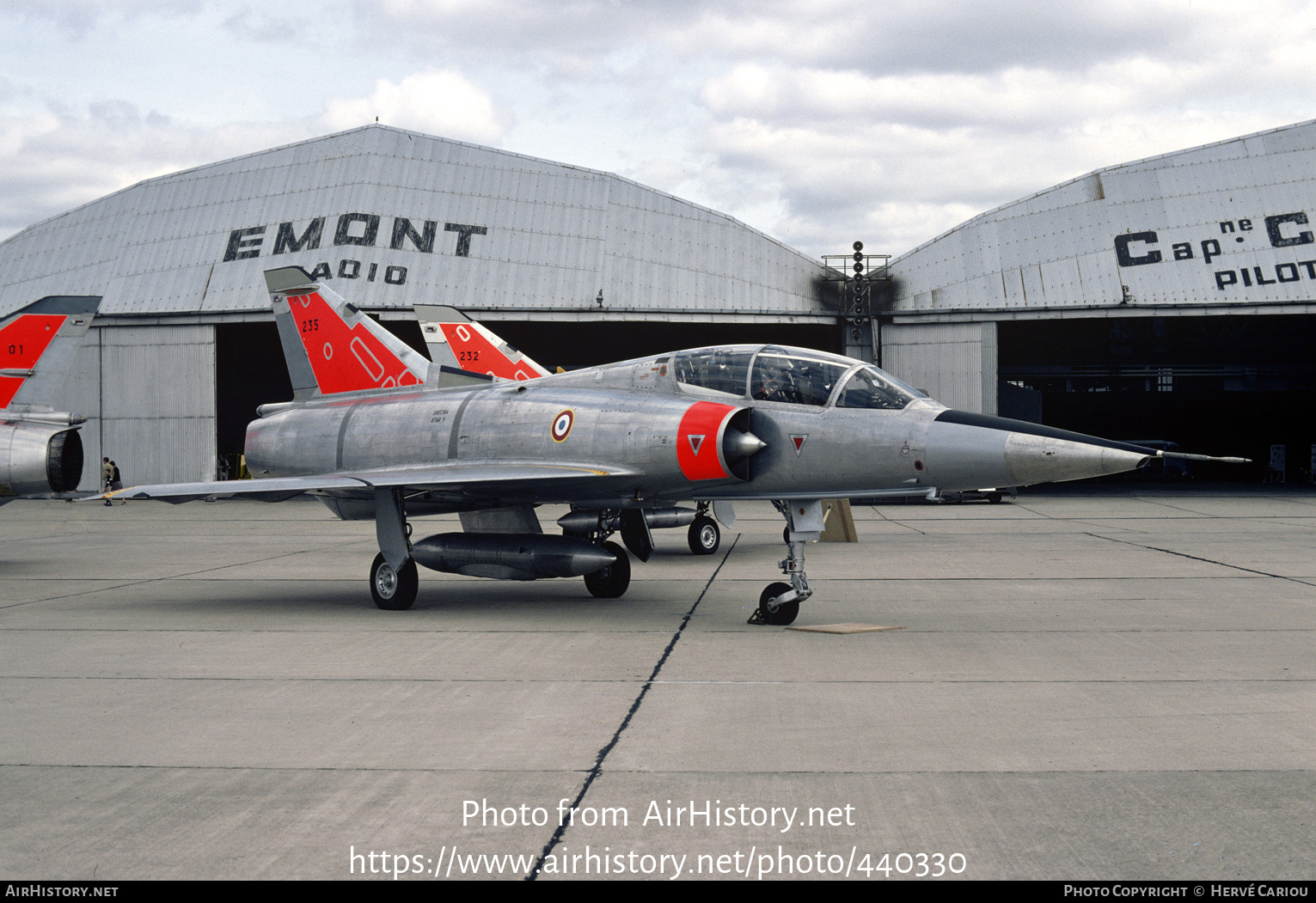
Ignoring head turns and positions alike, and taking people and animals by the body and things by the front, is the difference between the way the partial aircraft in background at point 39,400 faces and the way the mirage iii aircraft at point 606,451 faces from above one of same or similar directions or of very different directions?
very different directions

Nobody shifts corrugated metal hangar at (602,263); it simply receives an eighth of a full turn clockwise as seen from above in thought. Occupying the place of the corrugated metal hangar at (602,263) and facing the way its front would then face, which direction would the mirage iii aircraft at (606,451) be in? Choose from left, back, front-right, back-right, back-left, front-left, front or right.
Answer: front-left

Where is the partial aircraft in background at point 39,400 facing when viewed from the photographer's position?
facing away from the viewer and to the left of the viewer

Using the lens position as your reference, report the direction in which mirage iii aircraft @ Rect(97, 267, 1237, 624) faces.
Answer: facing the viewer and to the right of the viewer

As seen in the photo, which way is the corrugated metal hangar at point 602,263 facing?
toward the camera

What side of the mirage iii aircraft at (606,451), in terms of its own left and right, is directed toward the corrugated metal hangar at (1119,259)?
left
